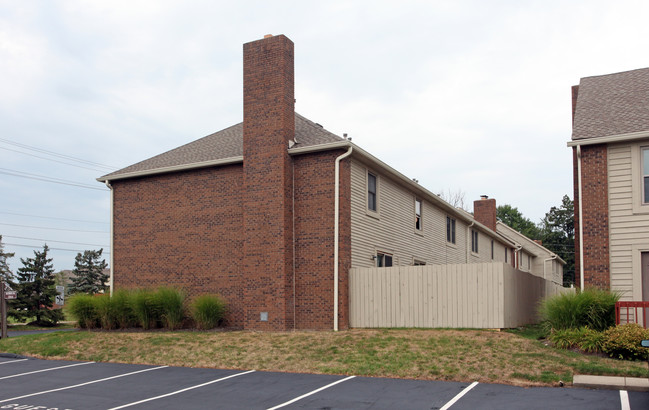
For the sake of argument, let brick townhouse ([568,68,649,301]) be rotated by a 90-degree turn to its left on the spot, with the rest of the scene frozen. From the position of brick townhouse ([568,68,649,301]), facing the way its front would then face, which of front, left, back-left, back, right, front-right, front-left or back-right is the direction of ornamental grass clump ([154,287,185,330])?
back

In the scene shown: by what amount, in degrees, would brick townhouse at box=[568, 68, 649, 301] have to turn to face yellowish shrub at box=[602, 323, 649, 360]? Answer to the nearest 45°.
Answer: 0° — it already faces it

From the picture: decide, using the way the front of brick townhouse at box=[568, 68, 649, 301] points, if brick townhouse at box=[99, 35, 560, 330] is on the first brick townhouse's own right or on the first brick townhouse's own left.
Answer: on the first brick townhouse's own right

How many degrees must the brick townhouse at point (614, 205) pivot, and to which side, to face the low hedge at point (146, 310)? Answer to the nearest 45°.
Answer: approximately 90° to its right

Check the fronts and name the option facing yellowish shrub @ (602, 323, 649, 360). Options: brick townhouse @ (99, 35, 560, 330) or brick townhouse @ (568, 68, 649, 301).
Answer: brick townhouse @ (568, 68, 649, 301)

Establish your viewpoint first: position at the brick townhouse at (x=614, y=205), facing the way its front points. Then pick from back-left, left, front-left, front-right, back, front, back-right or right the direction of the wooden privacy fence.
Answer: right
